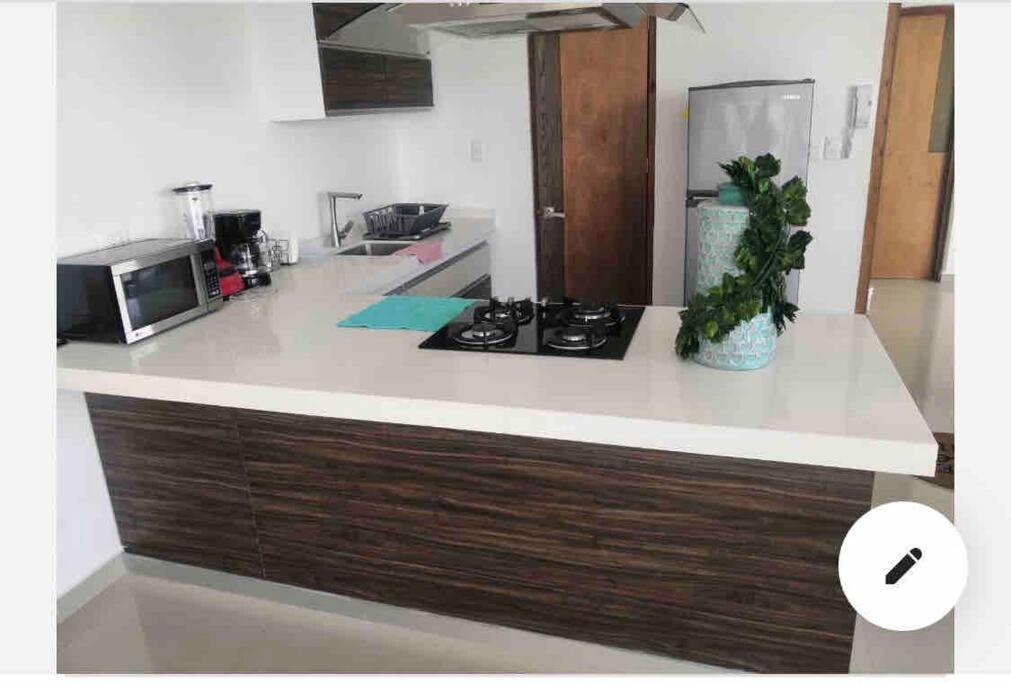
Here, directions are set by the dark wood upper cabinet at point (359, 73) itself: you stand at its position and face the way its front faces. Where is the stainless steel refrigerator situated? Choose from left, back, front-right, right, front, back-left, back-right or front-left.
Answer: front-left

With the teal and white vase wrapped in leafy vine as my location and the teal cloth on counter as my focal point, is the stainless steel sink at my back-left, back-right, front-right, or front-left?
front-right

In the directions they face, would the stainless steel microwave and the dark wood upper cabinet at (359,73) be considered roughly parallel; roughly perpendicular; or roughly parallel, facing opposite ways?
roughly parallel

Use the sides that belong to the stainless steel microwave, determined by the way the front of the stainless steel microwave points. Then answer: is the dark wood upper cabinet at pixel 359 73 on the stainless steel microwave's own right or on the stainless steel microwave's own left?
on the stainless steel microwave's own left

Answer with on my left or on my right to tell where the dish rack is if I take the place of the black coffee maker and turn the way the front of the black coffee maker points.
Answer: on my left

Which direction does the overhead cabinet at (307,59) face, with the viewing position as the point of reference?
facing the viewer and to the right of the viewer

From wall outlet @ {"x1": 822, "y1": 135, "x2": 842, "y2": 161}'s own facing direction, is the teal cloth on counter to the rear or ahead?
ahead

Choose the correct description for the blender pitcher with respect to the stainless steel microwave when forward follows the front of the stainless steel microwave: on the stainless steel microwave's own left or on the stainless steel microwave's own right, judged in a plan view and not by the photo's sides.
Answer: on the stainless steel microwave's own left

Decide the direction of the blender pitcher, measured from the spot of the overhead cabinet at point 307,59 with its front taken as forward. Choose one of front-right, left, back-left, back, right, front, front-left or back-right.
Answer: right

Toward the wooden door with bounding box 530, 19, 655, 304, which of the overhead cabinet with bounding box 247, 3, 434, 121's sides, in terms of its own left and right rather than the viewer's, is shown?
left

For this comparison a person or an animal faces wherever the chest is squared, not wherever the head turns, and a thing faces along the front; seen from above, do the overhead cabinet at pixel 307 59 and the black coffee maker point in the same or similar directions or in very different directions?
same or similar directions

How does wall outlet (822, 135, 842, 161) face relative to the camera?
toward the camera

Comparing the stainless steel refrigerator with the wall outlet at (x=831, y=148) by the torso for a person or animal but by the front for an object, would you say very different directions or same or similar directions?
same or similar directions

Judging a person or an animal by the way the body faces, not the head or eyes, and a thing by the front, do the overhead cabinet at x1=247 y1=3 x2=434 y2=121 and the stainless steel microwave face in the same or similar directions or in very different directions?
same or similar directions

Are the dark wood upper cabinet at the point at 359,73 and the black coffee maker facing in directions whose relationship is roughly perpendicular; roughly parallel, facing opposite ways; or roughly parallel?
roughly parallel
